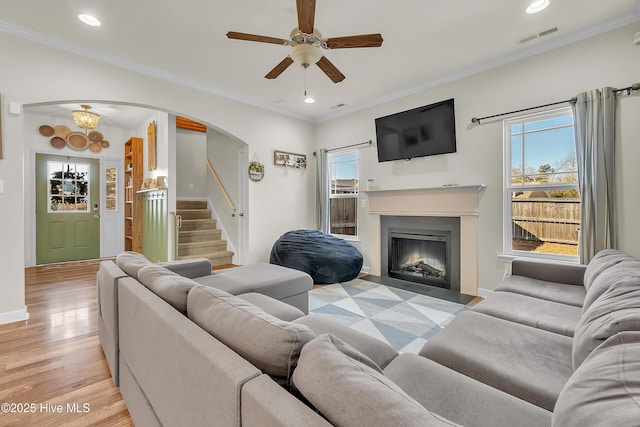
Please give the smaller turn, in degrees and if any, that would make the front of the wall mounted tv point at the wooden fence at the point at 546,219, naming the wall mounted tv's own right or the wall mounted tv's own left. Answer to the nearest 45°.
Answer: approximately 135° to the wall mounted tv's own left

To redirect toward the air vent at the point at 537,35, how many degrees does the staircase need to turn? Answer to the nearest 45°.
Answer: approximately 45° to its left

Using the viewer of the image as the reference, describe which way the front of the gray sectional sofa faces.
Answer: facing away from the viewer

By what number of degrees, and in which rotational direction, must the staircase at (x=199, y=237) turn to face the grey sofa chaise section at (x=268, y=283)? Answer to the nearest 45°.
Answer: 0° — it already faces it
